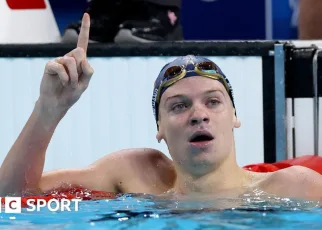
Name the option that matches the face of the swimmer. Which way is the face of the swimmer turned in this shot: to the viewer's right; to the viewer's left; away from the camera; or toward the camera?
toward the camera

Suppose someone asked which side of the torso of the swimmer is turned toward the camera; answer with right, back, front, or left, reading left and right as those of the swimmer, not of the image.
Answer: front
